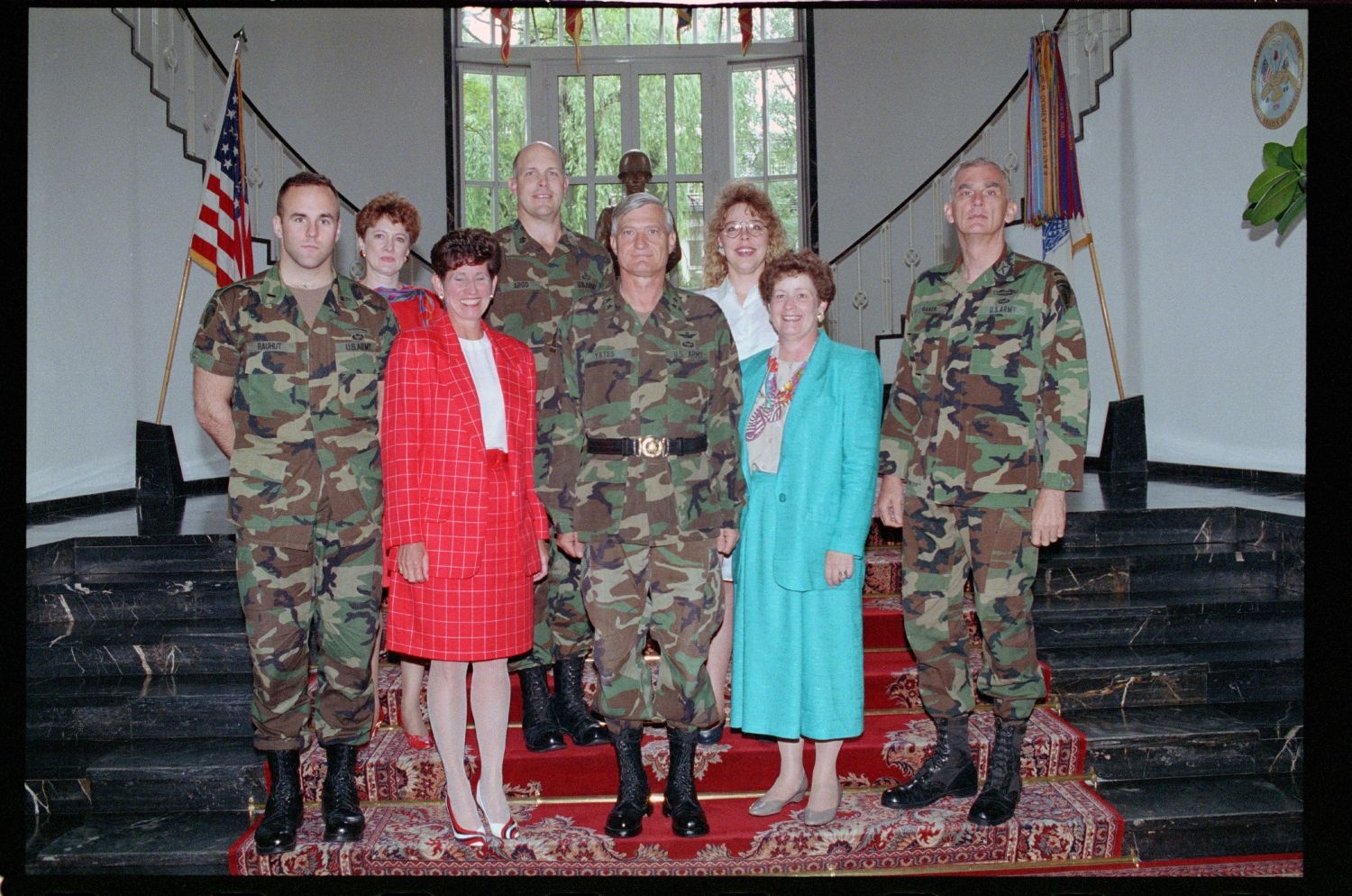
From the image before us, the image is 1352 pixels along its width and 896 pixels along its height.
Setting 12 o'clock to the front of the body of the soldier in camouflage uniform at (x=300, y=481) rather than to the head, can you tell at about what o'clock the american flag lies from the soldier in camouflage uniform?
The american flag is roughly at 6 o'clock from the soldier in camouflage uniform.

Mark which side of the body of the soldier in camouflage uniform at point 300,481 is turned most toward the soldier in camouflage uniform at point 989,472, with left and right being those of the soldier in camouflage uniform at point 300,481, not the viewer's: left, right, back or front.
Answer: left

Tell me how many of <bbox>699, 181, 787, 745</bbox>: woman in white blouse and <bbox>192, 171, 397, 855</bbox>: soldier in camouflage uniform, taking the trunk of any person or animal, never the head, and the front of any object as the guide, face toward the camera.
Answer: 2

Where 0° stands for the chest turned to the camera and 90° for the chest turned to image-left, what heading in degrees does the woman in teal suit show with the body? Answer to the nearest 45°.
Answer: approximately 45°

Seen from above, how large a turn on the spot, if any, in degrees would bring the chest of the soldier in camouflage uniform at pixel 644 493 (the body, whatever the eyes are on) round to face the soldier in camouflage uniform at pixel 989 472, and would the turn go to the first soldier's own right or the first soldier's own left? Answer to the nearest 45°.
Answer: approximately 90° to the first soldier's own left
